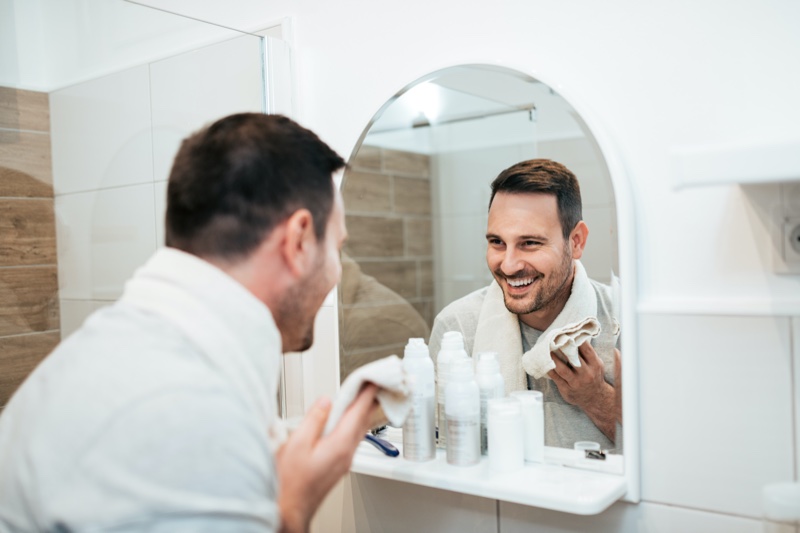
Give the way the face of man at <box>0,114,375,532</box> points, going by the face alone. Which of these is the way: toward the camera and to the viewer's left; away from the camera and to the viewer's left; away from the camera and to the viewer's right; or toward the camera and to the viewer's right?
away from the camera and to the viewer's right

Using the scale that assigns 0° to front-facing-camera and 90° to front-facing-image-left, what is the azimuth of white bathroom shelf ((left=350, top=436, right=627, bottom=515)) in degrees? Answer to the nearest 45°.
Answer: approximately 45°

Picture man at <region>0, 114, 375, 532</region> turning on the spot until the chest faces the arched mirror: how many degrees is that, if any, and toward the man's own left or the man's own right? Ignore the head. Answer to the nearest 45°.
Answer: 0° — they already face it

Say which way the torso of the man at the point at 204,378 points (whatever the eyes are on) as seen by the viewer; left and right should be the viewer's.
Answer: facing away from the viewer and to the right of the viewer
